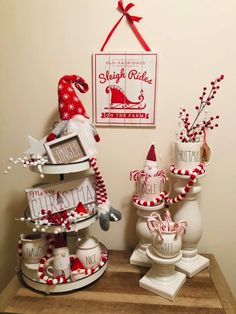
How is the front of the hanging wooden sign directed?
toward the camera

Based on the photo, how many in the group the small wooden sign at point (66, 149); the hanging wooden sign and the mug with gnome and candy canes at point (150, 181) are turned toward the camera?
3

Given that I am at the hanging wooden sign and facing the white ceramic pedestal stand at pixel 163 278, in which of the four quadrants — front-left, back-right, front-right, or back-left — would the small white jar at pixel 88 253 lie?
front-right

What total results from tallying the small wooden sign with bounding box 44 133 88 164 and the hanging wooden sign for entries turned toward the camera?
2

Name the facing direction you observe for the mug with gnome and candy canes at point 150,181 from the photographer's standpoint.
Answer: facing the viewer

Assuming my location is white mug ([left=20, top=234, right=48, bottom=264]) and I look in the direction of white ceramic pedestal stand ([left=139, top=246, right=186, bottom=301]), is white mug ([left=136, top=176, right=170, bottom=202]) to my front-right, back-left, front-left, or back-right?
front-left
